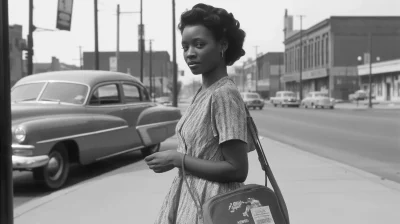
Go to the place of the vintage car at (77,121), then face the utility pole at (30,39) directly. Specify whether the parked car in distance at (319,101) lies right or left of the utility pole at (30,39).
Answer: right

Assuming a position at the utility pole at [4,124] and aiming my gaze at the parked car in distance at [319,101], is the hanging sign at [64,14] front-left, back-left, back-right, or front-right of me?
front-left

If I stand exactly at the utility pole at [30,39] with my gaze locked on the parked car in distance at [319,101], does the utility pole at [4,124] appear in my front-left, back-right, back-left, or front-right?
back-right

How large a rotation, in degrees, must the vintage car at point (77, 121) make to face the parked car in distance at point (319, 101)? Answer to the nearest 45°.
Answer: approximately 180°

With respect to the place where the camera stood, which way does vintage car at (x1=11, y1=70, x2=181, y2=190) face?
facing the viewer and to the left of the viewer

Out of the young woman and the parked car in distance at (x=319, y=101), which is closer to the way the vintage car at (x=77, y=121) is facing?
the young woman

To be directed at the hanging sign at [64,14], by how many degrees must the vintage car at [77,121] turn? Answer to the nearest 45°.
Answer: approximately 135° to its right

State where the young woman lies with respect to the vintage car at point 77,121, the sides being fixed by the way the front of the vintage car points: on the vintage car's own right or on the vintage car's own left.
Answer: on the vintage car's own left

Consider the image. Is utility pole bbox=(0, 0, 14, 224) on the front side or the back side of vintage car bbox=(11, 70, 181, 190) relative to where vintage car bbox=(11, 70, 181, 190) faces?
on the front side

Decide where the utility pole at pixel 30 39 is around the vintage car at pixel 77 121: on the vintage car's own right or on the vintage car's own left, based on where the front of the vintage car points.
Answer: on the vintage car's own right
